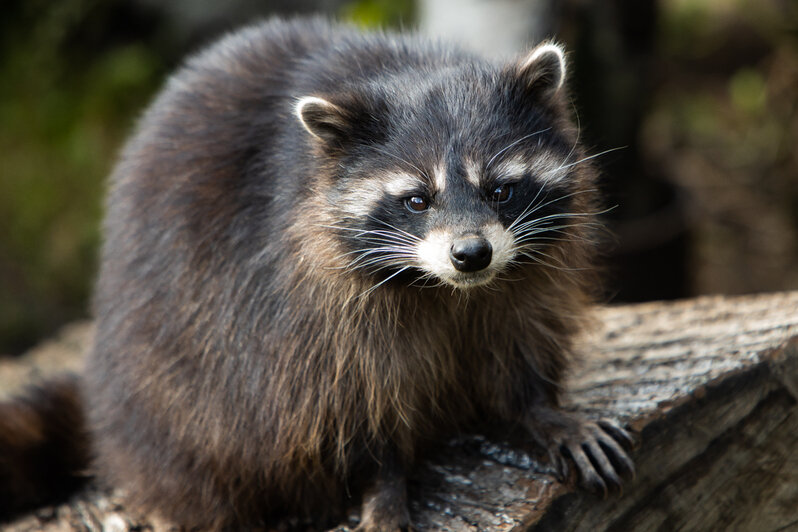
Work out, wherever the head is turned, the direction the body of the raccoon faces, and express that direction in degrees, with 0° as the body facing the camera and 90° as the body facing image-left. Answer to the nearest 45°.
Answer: approximately 315°
